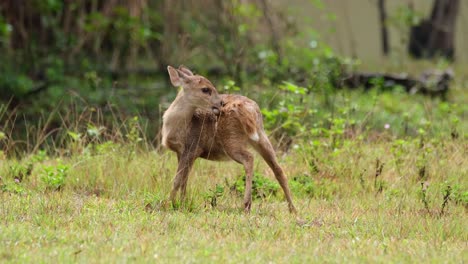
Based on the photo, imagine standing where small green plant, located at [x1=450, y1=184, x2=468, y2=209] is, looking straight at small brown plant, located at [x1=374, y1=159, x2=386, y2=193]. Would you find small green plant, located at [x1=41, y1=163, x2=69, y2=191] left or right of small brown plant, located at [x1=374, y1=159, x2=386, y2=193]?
left
